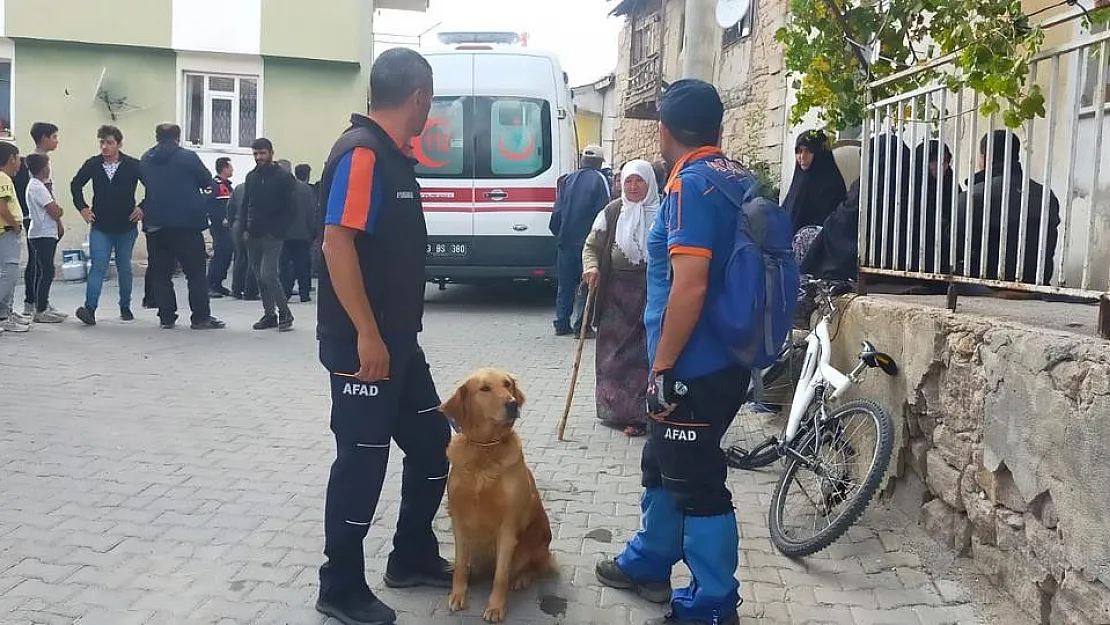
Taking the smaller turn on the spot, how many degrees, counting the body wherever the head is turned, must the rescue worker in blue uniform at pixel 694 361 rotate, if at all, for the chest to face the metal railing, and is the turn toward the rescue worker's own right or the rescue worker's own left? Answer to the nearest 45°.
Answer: approximately 135° to the rescue worker's own right

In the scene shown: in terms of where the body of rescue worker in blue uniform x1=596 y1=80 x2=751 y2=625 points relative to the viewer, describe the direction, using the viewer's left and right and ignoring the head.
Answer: facing to the left of the viewer

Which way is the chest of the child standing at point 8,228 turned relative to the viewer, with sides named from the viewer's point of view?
facing to the right of the viewer

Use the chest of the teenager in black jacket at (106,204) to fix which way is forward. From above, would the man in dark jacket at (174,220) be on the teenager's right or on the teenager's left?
on the teenager's left

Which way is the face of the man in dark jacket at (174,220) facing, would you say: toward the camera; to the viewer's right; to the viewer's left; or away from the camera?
away from the camera

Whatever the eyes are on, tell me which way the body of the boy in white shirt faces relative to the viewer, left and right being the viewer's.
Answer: facing to the right of the viewer

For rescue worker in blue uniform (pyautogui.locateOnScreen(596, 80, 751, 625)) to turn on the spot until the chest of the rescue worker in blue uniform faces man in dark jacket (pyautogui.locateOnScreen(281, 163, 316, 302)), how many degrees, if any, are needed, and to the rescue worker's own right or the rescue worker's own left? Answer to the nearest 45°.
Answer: approximately 45° to the rescue worker's own right

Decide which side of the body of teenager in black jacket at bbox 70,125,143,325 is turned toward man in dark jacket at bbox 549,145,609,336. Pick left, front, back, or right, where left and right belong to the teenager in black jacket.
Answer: left

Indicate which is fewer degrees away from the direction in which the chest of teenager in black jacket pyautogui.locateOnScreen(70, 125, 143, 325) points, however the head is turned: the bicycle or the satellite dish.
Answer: the bicycle
